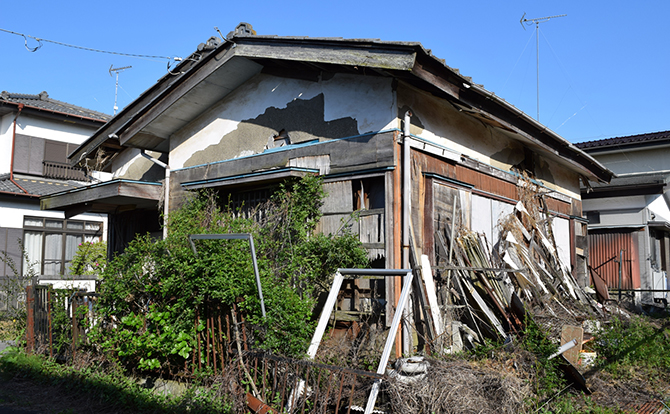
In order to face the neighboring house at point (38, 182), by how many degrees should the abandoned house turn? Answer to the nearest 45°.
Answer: approximately 90° to its right

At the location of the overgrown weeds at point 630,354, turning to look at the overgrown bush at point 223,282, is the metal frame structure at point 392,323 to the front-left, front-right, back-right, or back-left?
front-left

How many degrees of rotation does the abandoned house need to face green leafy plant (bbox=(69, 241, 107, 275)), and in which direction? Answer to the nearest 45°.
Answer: approximately 90° to its right

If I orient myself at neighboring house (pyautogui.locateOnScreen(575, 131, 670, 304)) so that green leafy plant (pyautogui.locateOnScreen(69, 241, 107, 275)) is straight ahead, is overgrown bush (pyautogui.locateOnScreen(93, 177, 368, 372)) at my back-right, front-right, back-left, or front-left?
front-left

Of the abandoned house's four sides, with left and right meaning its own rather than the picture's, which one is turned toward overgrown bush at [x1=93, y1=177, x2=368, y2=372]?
front

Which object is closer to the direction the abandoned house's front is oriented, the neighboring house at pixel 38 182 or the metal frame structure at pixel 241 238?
the metal frame structure

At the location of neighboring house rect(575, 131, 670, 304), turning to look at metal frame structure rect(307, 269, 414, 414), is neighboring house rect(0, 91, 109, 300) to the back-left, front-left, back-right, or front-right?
front-right

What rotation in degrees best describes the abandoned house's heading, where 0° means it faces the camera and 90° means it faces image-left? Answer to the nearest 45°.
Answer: approximately 45°

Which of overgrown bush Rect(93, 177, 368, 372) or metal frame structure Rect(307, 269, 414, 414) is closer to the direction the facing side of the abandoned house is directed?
the overgrown bush
